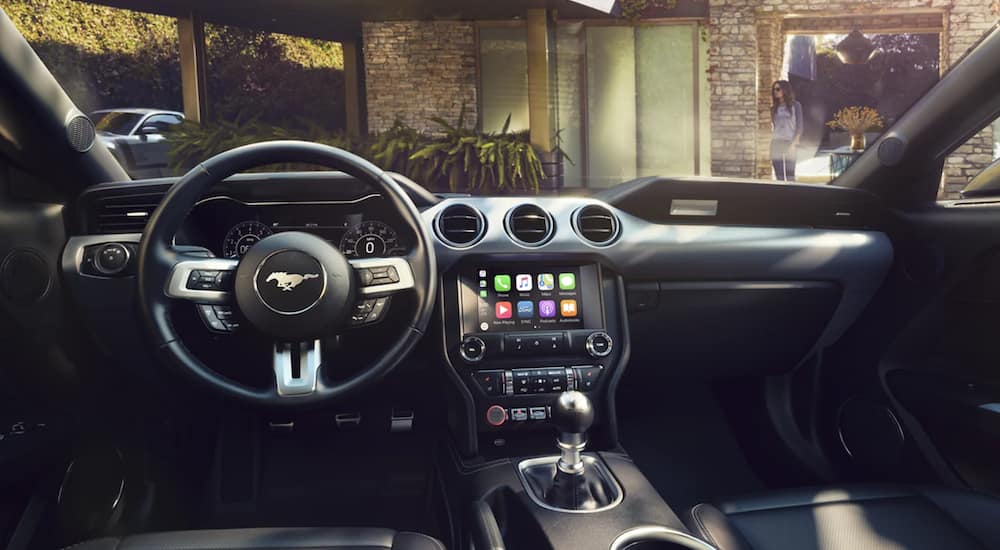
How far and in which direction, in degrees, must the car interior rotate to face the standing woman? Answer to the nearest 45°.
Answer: approximately 45° to its right

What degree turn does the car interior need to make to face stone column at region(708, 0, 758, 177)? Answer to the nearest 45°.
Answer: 0° — it already faces it

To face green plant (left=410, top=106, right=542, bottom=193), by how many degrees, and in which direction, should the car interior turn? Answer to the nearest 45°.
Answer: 0° — it already faces it

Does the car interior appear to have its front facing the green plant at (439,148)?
yes

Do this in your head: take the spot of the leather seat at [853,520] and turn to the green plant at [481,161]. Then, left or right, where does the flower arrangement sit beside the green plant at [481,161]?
right
